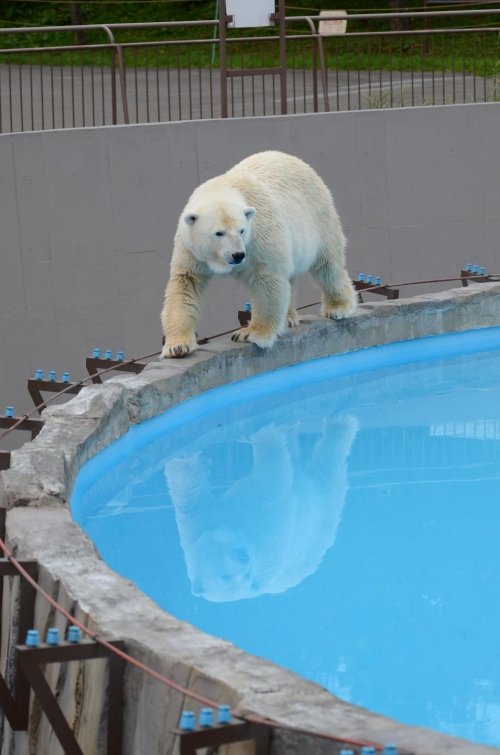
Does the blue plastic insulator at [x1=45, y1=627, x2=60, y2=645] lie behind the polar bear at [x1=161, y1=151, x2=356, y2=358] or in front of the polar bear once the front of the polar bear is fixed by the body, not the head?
in front

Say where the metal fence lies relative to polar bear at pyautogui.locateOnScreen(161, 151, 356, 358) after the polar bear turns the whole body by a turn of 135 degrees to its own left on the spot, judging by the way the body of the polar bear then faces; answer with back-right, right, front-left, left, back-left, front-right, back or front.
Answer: left

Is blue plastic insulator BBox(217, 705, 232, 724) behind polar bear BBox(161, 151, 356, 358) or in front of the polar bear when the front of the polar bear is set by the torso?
in front

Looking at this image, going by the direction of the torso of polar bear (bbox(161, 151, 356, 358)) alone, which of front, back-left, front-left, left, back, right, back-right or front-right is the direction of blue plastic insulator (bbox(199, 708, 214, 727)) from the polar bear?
front-left

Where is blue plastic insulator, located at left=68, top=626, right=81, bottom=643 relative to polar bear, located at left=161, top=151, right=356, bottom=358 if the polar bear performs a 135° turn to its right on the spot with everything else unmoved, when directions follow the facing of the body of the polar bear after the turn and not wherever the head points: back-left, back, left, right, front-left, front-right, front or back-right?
back

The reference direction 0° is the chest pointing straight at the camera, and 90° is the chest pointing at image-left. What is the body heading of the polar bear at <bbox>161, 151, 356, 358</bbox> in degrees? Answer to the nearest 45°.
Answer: approximately 45°
